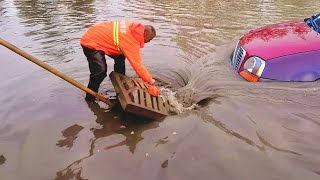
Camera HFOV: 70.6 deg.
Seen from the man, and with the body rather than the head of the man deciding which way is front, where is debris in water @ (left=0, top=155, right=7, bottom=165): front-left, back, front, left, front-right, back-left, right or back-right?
back-right

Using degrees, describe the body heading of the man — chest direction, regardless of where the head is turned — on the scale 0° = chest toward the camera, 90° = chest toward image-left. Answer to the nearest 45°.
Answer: approximately 270°

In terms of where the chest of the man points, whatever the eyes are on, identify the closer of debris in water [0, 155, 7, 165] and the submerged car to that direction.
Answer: the submerged car

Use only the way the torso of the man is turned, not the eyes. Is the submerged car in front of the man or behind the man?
in front
